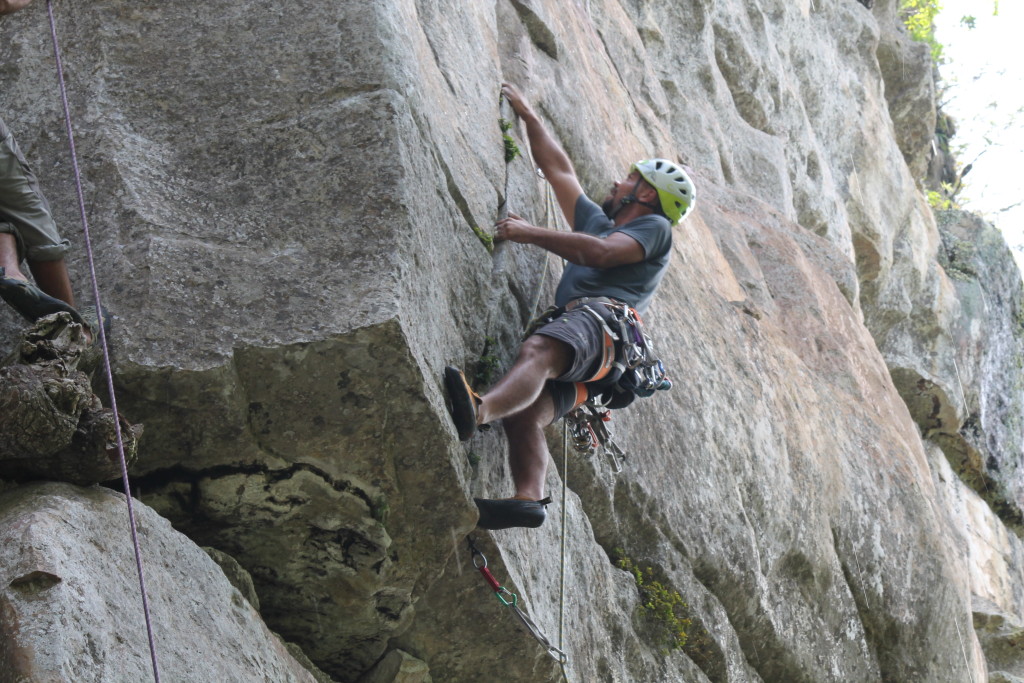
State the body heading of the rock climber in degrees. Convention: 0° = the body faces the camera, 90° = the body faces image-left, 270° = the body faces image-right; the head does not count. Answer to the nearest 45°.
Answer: approximately 90°

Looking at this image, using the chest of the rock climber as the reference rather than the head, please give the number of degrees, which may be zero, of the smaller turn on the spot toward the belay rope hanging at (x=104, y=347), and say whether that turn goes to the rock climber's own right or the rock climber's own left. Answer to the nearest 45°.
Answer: approximately 45° to the rock climber's own left

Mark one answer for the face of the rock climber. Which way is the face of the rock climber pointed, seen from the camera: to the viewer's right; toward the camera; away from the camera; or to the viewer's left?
to the viewer's left
